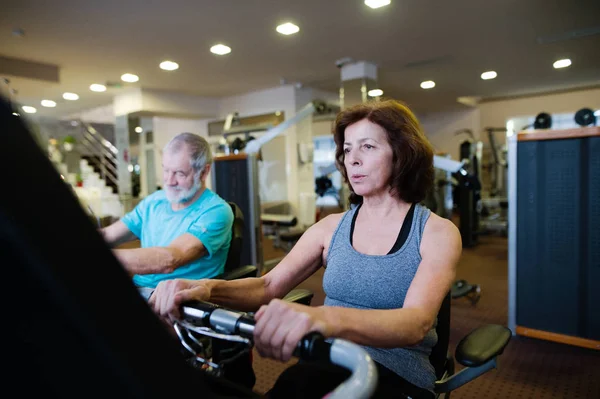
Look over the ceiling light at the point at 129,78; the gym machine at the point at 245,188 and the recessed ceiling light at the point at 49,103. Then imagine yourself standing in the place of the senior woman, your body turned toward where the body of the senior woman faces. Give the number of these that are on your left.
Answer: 0

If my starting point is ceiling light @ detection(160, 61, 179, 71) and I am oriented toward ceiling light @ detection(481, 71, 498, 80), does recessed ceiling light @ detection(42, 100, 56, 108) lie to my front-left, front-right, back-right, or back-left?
back-left

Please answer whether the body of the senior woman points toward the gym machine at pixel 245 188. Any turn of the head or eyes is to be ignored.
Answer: no

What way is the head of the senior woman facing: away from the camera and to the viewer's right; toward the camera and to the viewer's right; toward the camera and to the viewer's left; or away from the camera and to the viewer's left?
toward the camera and to the viewer's left

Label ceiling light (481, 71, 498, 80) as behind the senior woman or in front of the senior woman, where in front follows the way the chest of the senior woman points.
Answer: behind

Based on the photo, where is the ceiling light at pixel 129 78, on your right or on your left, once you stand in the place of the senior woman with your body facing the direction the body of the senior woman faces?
on your right

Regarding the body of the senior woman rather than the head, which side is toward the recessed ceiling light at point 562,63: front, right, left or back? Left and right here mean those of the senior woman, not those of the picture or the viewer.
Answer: back

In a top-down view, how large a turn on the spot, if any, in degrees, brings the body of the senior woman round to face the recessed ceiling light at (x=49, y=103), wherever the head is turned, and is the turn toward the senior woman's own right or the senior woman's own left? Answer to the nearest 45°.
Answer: approximately 90° to the senior woman's own right

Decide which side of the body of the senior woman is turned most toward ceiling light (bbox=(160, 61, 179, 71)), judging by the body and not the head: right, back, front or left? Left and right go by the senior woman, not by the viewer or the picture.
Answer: right

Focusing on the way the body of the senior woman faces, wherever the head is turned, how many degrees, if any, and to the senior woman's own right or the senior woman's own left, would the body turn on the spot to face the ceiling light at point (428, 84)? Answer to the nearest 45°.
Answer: approximately 135° to the senior woman's own right

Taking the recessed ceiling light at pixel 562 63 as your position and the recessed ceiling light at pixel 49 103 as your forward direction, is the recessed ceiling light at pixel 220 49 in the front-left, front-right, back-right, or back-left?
front-left

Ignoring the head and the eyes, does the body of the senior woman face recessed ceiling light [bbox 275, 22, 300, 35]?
no

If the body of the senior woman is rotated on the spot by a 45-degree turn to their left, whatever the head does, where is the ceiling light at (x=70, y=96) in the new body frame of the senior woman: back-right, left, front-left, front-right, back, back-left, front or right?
back-right
